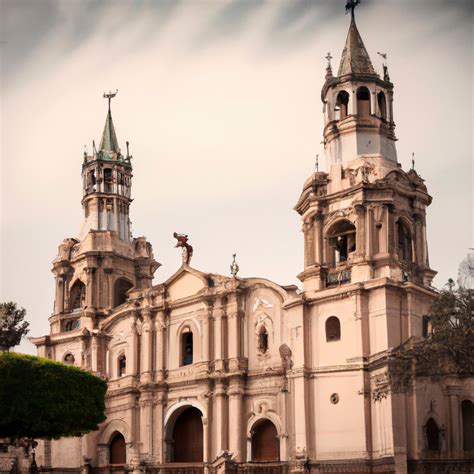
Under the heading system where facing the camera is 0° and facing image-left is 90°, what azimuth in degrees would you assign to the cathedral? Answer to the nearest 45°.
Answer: approximately 45°

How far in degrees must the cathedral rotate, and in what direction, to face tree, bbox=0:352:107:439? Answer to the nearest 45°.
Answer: approximately 45° to its right

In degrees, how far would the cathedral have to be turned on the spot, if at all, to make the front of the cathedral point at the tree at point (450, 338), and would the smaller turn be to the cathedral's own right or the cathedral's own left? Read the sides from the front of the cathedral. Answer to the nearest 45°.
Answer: approximately 45° to the cathedral's own left

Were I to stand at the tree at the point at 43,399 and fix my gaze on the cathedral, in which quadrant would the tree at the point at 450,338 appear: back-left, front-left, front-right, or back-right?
front-right

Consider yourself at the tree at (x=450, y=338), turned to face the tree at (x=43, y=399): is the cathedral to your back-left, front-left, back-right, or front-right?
front-right
